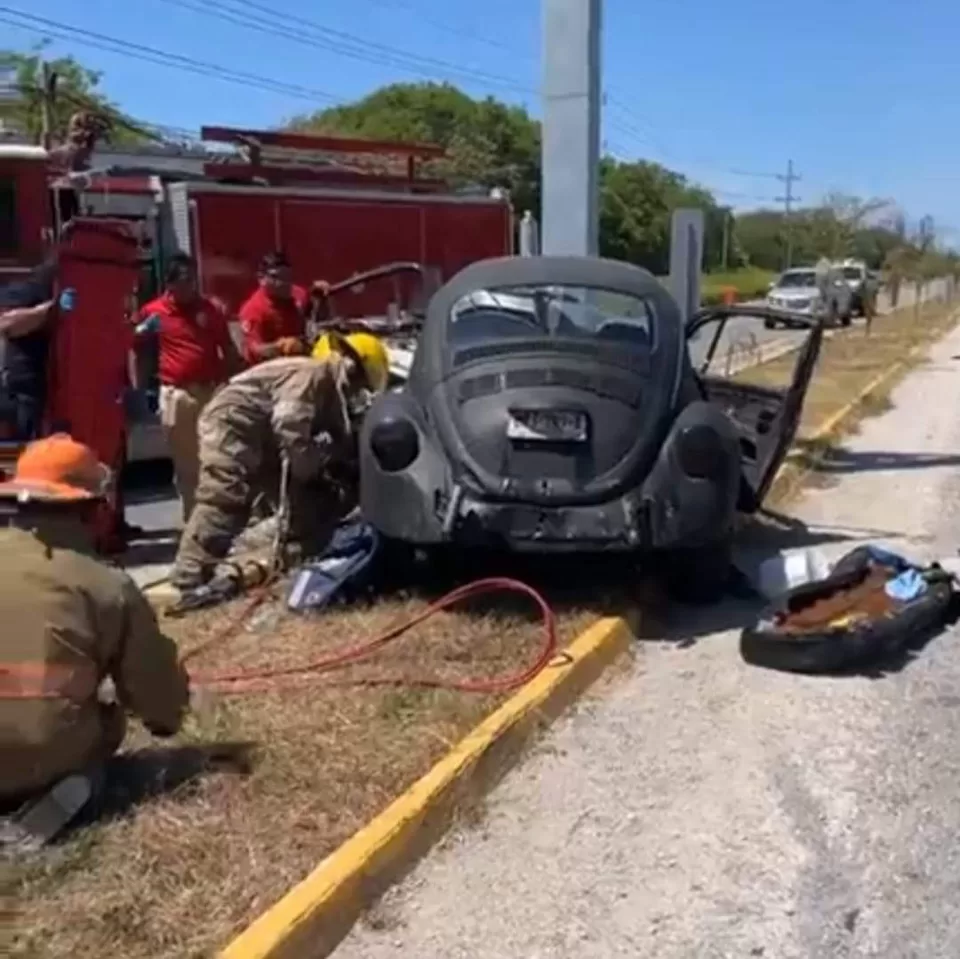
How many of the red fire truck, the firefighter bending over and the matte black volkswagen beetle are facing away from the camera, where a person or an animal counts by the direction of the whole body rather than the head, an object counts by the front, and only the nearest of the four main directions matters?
1

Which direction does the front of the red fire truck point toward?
to the viewer's left

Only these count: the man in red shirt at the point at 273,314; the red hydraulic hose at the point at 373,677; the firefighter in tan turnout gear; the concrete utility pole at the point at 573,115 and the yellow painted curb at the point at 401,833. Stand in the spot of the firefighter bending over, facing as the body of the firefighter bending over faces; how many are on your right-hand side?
3

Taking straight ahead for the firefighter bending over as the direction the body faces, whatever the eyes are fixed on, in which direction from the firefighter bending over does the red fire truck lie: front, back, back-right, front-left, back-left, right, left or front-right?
left

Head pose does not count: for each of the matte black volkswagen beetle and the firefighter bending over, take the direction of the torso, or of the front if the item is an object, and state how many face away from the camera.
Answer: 1

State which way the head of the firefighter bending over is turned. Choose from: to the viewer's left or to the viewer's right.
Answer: to the viewer's right

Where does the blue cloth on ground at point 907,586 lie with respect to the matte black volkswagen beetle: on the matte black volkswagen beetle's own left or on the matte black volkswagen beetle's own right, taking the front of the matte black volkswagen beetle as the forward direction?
on the matte black volkswagen beetle's own right

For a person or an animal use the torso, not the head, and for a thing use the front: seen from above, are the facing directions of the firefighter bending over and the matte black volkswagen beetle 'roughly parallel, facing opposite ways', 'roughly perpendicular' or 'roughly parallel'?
roughly perpendicular

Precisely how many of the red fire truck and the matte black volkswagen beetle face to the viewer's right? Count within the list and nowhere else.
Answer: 0

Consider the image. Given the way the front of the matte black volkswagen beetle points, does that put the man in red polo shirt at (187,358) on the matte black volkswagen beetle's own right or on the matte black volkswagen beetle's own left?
on the matte black volkswagen beetle's own left

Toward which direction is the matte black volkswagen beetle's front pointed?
away from the camera

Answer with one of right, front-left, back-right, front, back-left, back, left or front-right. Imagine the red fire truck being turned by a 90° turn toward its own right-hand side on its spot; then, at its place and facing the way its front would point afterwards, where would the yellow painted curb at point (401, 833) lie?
back

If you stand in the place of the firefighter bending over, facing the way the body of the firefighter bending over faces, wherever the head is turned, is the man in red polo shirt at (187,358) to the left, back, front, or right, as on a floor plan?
left

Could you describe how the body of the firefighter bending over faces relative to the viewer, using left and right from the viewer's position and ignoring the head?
facing to the right of the viewer

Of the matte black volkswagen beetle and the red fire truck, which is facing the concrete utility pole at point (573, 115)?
the matte black volkswagen beetle

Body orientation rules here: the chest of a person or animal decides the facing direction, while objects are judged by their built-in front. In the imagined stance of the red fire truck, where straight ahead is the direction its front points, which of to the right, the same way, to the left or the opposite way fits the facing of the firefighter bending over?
the opposite way

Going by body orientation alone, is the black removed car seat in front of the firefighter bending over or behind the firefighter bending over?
in front

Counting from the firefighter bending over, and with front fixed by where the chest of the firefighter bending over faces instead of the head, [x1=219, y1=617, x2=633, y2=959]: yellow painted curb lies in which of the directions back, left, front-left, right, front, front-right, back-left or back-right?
right

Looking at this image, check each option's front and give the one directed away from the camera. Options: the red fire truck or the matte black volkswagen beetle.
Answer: the matte black volkswagen beetle

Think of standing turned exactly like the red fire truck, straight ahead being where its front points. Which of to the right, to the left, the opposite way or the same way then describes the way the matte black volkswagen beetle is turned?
to the right
